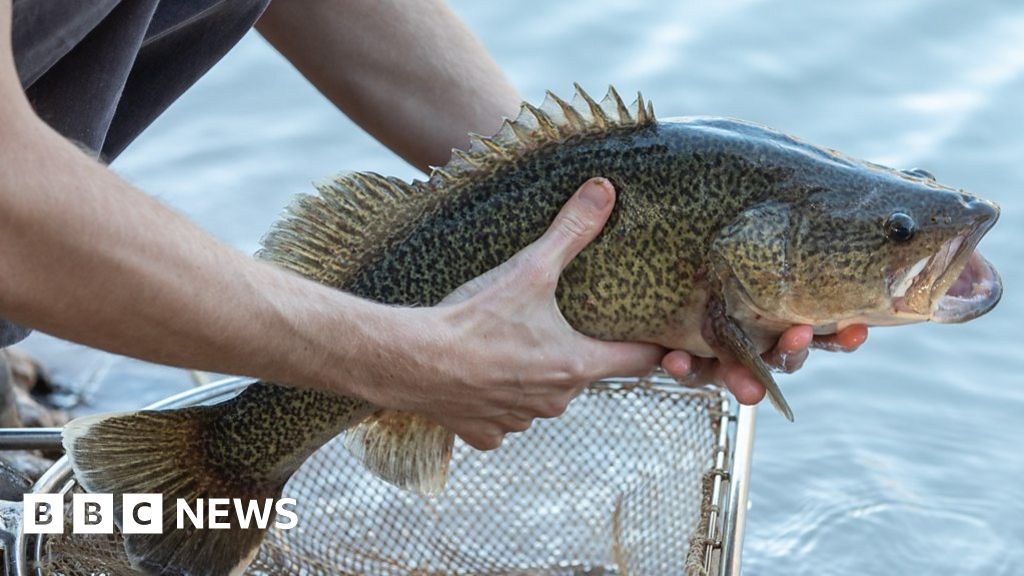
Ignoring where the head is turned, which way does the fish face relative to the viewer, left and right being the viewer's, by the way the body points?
facing to the right of the viewer
